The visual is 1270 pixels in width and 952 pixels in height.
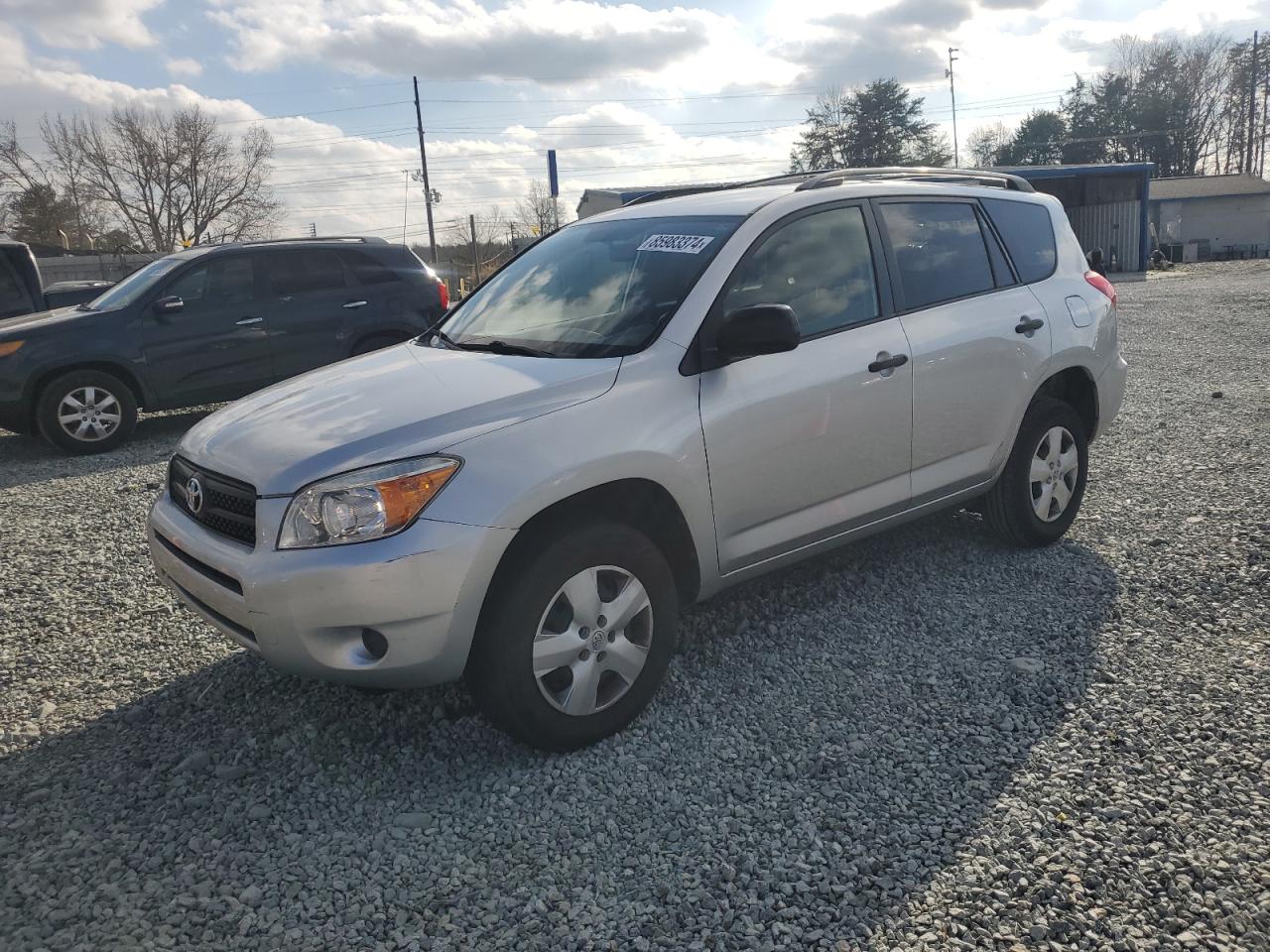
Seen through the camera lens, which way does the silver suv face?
facing the viewer and to the left of the viewer

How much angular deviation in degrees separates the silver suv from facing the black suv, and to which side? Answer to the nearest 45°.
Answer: approximately 90° to its right

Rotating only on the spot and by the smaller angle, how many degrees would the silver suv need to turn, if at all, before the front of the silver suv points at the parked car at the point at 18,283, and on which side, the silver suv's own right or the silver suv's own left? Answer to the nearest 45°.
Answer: approximately 90° to the silver suv's own right
